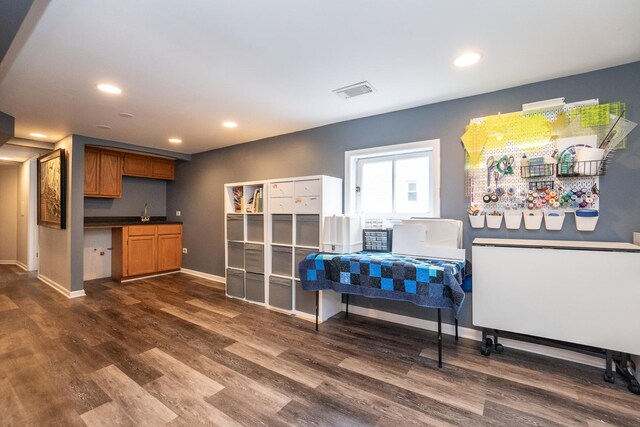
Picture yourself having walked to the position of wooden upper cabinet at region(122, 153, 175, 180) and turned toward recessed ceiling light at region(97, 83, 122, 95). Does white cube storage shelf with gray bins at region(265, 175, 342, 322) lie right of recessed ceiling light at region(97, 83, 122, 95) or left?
left

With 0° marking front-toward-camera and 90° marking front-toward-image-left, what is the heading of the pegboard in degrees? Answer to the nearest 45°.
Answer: approximately 0°

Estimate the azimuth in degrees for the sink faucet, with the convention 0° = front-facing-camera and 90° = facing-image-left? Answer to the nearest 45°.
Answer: approximately 0°

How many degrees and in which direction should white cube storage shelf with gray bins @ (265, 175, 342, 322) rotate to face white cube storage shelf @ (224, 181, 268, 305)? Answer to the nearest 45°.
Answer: approximately 90° to its right

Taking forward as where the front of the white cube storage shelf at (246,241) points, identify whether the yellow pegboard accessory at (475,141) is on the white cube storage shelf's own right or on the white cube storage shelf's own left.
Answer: on the white cube storage shelf's own left

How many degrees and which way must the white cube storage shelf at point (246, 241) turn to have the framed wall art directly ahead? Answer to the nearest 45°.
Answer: approximately 90° to its right

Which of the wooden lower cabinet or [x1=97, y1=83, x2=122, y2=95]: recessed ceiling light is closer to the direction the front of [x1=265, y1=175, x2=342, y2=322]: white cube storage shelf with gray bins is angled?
the recessed ceiling light

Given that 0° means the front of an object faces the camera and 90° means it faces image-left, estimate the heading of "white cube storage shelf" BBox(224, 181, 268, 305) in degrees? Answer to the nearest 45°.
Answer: approximately 45°
